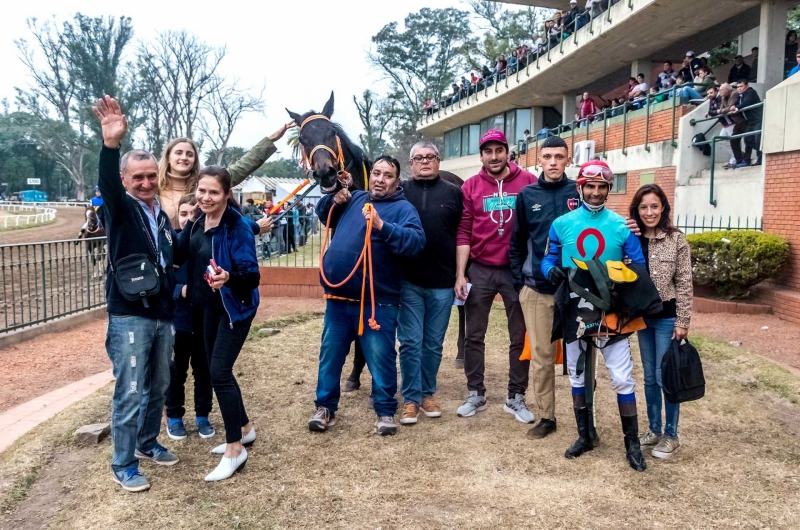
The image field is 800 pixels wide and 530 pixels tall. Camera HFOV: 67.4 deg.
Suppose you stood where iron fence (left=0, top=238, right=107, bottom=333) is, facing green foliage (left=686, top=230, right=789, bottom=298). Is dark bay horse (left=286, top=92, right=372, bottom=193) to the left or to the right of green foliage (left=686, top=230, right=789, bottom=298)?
right

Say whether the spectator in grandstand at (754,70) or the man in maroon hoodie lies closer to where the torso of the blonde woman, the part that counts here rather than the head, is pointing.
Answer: the man in maroon hoodie

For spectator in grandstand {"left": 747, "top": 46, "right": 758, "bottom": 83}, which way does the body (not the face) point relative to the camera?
to the viewer's left

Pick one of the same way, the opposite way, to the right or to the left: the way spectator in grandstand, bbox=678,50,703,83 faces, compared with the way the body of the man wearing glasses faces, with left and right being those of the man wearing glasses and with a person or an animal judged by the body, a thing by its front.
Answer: to the right

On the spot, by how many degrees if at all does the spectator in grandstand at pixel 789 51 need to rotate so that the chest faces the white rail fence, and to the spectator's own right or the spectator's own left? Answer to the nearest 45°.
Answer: approximately 45° to the spectator's own right

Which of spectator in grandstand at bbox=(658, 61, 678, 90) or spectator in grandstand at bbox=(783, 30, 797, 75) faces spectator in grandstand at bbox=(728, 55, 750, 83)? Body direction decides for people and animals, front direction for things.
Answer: spectator in grandstand at bbox=(783, 30, 797, 75)

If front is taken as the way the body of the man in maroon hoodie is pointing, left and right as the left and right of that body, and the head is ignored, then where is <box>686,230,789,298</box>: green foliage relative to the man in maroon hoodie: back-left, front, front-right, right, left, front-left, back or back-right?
back-left

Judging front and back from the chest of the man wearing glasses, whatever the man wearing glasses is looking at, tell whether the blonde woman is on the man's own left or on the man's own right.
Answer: on the man's own right

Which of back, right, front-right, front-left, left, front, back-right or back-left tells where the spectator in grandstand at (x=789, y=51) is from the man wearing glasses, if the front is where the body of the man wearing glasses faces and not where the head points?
back-left

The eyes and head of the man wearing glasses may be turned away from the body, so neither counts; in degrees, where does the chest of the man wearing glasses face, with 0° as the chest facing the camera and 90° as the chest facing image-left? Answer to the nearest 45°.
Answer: approximately 0°

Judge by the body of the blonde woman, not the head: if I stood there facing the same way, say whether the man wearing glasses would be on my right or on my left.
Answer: on my left

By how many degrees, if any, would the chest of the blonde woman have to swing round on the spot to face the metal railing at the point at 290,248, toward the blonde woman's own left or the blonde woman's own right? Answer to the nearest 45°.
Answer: approximately 180°
